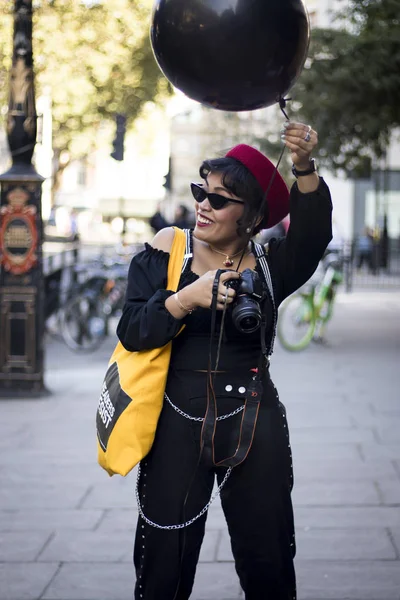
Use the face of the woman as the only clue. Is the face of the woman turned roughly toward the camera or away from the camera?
toward the camera

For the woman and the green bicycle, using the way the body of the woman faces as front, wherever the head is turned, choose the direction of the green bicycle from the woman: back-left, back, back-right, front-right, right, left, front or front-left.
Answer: back

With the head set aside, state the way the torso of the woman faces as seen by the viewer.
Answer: toward the camera

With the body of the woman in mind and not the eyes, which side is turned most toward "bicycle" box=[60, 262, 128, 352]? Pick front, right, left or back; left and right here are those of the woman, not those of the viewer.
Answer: back

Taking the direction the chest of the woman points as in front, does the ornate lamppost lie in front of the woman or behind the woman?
behind

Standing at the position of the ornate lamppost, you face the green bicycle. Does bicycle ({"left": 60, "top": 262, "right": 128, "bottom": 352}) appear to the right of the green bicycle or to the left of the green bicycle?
left
